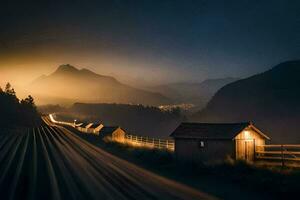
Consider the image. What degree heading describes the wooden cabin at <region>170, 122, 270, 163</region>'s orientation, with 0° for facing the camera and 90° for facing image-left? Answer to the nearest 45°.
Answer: approximately 315°
